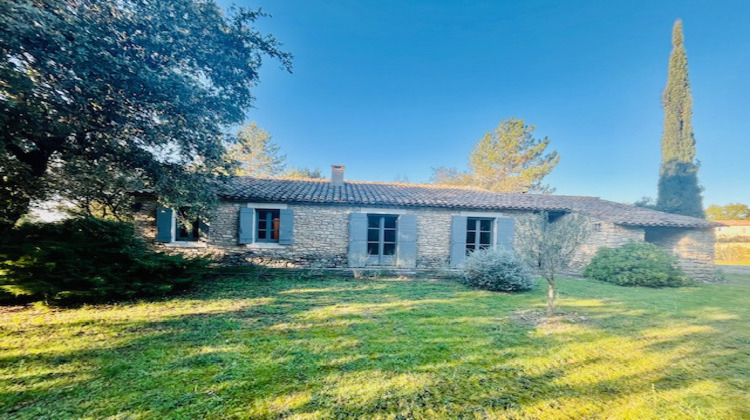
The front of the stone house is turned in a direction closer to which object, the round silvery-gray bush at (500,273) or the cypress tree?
the round silvery-gray bush

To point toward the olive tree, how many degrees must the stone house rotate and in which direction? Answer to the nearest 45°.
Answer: approximately 45° to its left

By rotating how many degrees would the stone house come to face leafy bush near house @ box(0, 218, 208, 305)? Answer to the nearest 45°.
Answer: approximately 45° to its right

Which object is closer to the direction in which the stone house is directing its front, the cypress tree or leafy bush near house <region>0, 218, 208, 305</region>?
the leafy bush near house

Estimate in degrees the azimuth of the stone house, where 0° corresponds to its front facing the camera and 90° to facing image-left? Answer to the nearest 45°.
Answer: approximately 0°

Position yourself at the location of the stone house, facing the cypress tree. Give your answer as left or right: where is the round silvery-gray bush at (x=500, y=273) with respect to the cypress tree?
right

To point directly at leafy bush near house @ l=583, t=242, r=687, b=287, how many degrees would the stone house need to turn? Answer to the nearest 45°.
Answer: approximately 90° to its left

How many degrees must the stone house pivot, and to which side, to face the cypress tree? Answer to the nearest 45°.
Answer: approximately 135° to its left

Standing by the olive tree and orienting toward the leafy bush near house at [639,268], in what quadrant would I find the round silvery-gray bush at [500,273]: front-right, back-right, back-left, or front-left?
front-left

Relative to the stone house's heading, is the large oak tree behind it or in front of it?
in front
